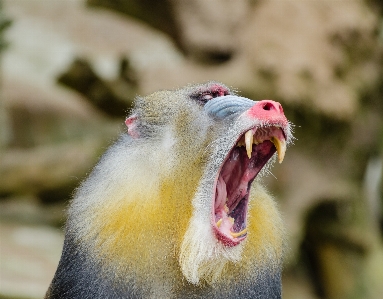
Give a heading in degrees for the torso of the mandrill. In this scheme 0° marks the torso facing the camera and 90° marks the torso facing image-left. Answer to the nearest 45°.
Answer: approximately 315°
